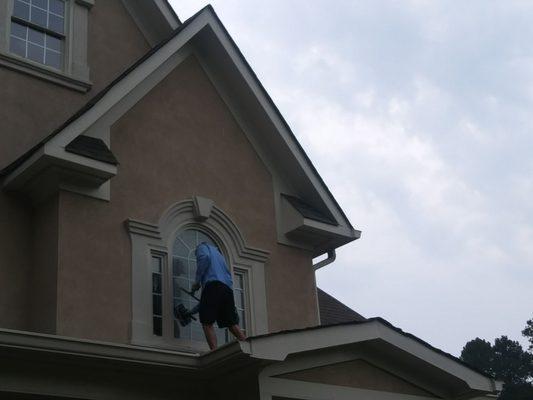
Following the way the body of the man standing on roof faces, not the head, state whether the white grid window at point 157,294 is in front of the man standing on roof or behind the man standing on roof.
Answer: in front

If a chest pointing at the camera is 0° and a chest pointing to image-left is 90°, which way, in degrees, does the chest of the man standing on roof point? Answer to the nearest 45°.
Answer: approximately 135°
